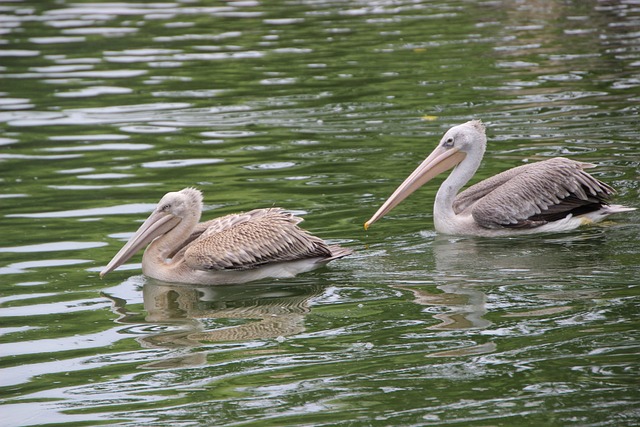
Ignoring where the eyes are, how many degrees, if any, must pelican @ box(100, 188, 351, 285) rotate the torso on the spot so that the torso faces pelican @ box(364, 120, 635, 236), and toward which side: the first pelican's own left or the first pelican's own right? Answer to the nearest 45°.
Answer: approximately 180°

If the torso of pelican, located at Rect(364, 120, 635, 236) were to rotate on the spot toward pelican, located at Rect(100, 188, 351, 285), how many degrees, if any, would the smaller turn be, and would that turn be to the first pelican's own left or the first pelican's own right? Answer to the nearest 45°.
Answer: approximately 45° to the first pelican's own left

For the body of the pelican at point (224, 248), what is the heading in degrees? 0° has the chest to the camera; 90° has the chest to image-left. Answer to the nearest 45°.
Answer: approximately 90°

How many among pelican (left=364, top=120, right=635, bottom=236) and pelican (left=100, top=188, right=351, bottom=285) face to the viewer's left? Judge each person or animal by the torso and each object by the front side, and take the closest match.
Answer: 2

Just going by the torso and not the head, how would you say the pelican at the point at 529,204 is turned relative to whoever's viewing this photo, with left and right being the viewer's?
facing to the left of the viewer
